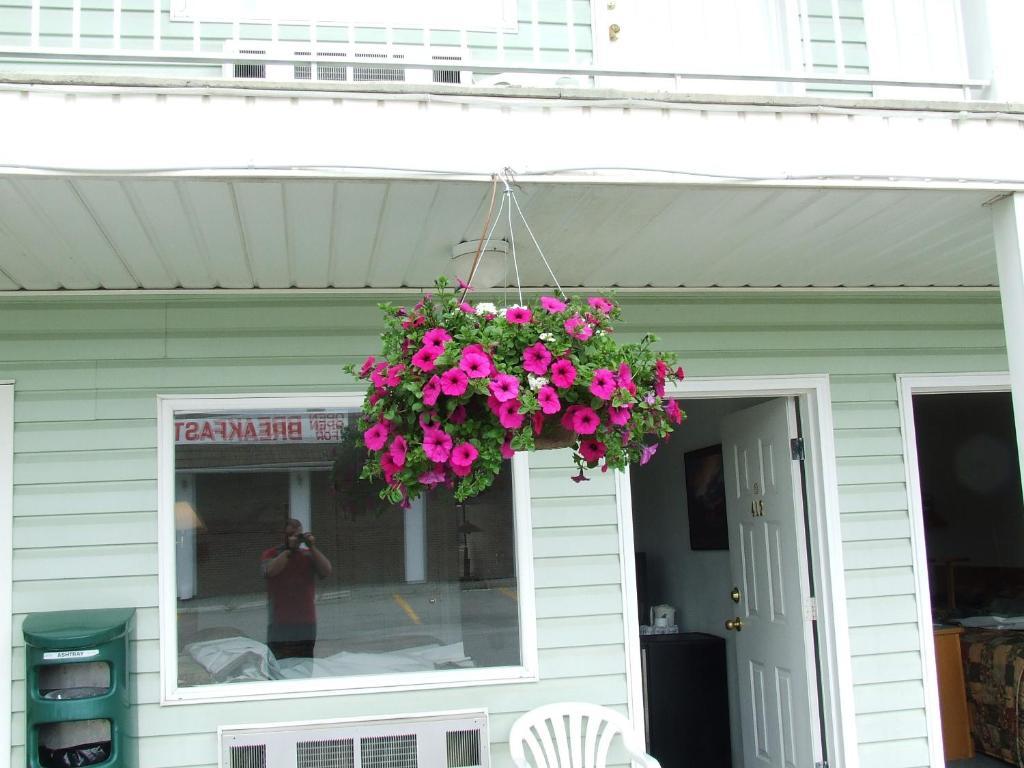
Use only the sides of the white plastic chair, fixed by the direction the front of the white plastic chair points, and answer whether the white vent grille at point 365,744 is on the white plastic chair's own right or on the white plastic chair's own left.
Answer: on the white plastic chair's own right

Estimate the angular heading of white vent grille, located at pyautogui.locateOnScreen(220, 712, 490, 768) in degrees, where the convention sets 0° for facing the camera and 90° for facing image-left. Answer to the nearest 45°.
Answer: approximately 0°

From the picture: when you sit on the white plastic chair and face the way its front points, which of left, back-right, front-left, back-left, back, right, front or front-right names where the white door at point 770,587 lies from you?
left

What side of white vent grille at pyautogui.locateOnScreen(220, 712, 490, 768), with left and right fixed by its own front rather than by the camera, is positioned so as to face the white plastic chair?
left

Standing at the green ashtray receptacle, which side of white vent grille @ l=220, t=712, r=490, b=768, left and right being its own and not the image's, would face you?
right

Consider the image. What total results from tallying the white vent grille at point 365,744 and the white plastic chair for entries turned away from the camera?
0

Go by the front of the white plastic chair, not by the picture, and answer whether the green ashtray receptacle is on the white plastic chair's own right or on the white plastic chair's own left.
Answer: on the white plastic chair's own right

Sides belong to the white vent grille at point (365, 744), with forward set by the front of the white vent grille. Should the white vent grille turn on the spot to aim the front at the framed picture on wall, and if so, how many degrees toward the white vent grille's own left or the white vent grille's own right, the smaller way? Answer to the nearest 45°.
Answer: approximately 135° to the white vent grille's own left

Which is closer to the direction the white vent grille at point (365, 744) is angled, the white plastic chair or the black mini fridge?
the white plastic chair

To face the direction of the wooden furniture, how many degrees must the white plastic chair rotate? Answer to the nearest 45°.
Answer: approximately 90° to its left

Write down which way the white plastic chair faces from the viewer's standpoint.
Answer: facing the viewer and to the right of the viewer
